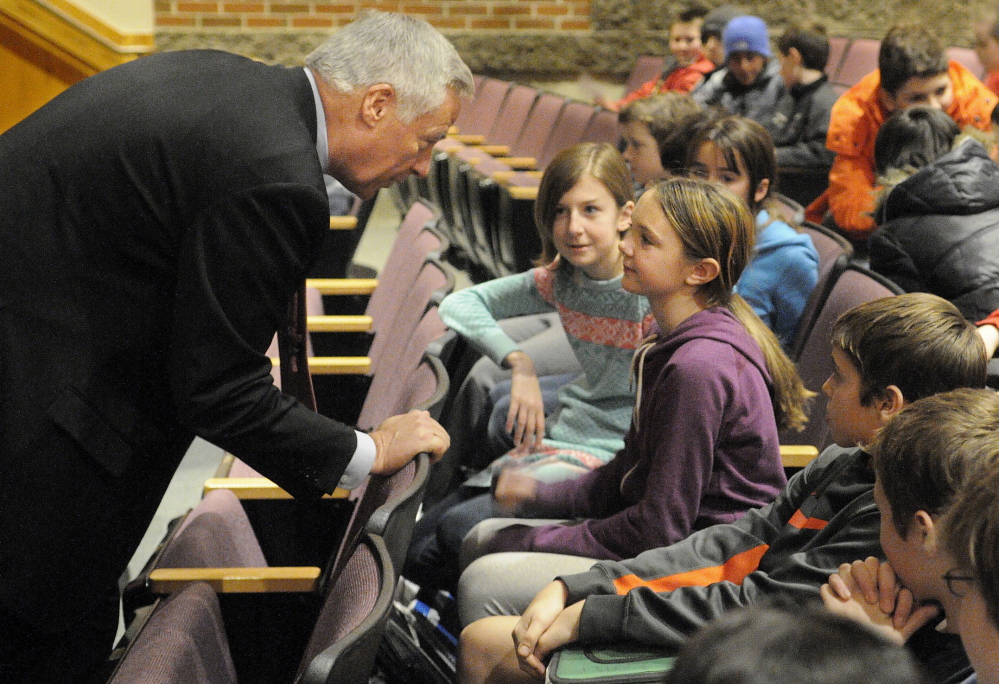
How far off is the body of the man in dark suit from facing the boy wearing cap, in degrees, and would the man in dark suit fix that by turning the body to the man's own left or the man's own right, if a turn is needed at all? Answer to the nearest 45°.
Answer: approximately 45° to the man's own left

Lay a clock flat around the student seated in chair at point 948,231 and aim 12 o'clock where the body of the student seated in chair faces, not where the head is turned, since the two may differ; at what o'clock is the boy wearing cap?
The boy wearing cap is roughly at 1 o'clock from the student seated in chair.

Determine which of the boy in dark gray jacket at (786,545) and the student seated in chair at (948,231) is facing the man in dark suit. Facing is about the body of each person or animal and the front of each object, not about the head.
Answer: the boy in dark gray jacket

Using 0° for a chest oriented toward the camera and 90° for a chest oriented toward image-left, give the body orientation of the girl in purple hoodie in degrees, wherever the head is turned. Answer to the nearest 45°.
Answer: approximately 90°

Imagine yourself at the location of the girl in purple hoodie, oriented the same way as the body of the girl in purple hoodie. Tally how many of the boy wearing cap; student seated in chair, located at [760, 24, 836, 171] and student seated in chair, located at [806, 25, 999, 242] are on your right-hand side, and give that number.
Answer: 3

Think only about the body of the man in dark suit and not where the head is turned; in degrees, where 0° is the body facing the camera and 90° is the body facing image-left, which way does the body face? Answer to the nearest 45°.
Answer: approximately 270°

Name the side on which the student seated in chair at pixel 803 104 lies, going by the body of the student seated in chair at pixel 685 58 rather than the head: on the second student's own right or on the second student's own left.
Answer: on the second student's own left

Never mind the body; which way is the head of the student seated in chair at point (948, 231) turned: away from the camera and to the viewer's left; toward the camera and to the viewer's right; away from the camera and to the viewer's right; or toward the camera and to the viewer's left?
away from the camera and to the viewer's left

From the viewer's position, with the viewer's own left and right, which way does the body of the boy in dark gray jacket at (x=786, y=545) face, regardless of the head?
facing to the left of the viewer

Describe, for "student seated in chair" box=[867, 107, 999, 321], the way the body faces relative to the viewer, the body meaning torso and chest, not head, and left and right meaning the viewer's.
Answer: facing away from the viewer and to the left of the viewer

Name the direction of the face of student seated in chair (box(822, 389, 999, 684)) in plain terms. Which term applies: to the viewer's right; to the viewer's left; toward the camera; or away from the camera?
to the viewer's left

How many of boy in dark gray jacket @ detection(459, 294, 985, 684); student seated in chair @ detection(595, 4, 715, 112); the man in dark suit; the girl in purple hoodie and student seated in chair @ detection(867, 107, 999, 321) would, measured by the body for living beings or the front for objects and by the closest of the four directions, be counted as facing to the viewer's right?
1

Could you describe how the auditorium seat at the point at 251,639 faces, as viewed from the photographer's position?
facing to the left of the viewer

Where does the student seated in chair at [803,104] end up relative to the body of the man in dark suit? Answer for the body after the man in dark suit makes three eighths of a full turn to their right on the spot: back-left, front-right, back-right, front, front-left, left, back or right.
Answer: back

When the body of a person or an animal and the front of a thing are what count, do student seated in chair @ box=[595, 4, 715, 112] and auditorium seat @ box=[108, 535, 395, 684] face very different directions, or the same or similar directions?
same or similar directions

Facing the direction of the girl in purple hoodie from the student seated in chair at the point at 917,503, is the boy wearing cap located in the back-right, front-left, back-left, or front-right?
front-right

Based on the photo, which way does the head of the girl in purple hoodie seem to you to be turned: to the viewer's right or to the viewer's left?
to the viewer's left
